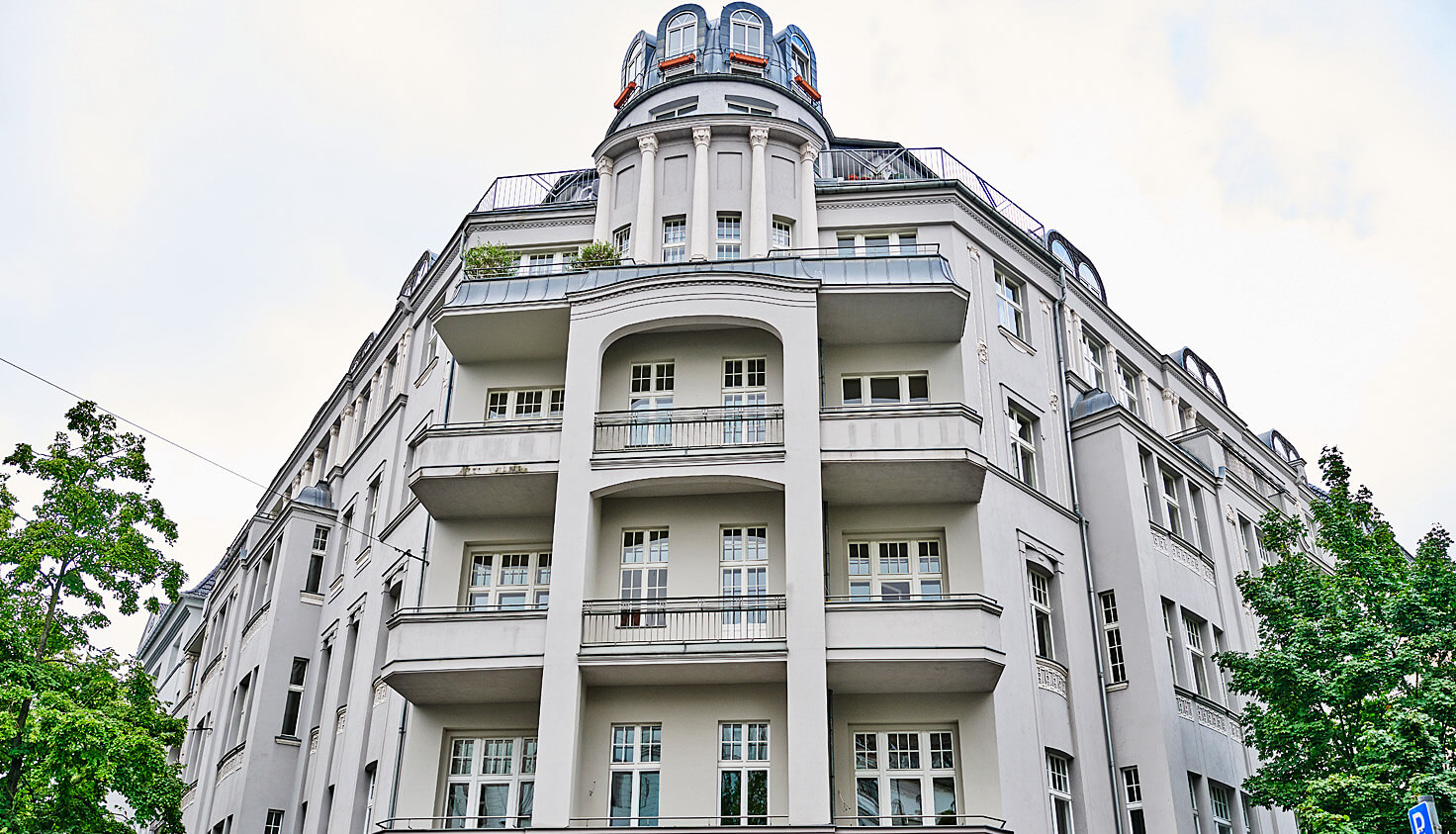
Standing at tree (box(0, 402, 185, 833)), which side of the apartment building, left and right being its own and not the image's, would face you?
right

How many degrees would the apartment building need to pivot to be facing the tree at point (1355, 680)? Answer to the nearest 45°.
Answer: approximately 90° to its left

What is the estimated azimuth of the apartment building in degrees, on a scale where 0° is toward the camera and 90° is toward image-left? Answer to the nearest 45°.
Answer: approximately 0°
